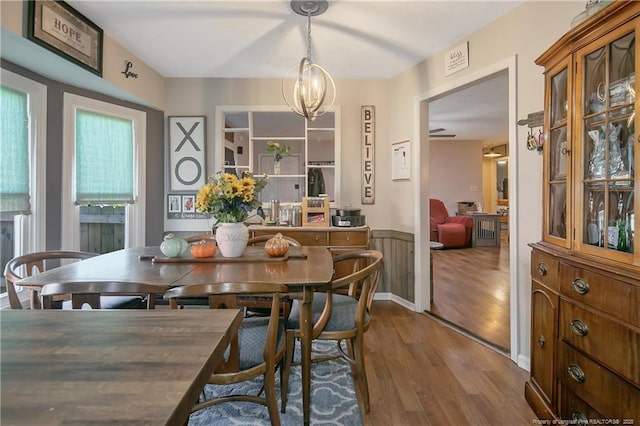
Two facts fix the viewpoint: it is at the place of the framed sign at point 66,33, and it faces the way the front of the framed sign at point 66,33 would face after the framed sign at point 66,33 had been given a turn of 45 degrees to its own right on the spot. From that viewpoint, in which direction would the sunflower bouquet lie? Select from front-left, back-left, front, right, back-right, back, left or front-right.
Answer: front-left

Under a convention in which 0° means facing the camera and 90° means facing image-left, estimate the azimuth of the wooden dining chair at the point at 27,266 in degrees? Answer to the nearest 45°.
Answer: approximately 270°

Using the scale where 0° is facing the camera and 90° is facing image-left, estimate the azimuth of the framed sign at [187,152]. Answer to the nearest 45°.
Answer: approximately 0°

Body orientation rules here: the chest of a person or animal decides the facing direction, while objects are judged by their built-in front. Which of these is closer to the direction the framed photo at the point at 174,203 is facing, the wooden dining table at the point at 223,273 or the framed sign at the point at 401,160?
the wooden dining table

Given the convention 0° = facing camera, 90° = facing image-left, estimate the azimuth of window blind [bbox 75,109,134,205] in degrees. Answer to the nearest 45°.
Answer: approximately 315°

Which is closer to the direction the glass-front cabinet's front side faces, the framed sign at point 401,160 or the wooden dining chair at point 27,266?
the wooden dining chair

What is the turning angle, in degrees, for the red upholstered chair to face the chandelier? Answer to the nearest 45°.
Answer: approximately 45° to its right

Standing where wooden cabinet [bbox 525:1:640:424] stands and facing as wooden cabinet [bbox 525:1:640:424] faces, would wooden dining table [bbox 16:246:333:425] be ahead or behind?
ahead

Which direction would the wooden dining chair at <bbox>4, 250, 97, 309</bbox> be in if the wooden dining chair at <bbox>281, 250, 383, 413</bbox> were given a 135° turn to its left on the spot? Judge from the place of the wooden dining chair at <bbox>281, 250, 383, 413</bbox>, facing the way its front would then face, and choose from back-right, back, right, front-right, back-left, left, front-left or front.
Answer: back-right

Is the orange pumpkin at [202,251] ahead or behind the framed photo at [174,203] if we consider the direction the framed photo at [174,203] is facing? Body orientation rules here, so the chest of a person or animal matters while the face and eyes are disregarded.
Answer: ahead

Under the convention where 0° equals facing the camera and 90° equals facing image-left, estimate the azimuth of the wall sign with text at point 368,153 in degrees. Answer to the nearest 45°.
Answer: approximately 0°

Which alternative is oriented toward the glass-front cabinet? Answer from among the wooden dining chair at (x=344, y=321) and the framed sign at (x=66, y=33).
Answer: the framed sign

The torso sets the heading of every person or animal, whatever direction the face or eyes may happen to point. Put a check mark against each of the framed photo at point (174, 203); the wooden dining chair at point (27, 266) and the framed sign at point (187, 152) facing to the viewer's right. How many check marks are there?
1

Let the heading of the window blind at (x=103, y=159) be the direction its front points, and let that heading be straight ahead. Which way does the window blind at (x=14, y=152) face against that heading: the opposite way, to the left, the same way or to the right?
the same way
